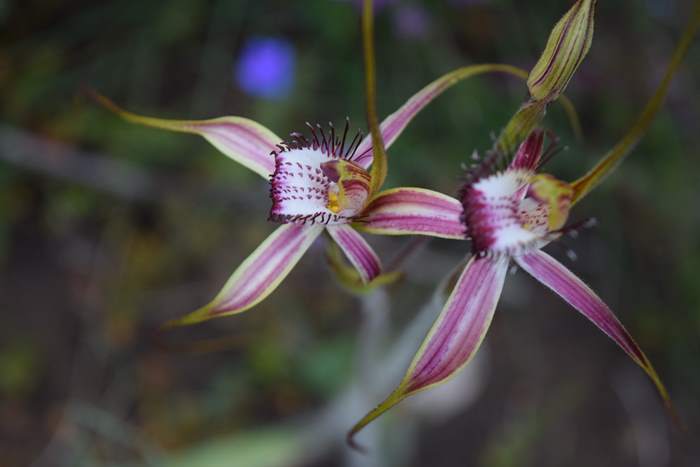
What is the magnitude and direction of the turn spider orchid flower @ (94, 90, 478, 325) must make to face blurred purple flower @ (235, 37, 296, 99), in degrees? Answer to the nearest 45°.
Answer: approximately 135° to its right

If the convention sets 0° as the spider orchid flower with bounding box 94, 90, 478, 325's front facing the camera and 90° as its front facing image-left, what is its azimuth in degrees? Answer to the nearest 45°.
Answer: approximately 45°

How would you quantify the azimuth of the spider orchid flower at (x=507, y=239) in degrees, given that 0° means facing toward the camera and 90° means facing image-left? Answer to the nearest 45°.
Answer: approximately 45°

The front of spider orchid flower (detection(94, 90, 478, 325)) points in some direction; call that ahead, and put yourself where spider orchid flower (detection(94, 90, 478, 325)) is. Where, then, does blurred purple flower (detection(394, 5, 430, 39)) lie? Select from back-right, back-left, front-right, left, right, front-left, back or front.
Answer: back-right

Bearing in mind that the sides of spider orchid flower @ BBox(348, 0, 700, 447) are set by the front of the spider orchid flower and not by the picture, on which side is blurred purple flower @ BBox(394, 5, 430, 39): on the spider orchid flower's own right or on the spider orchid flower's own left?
on the spider orchid flower's own right
